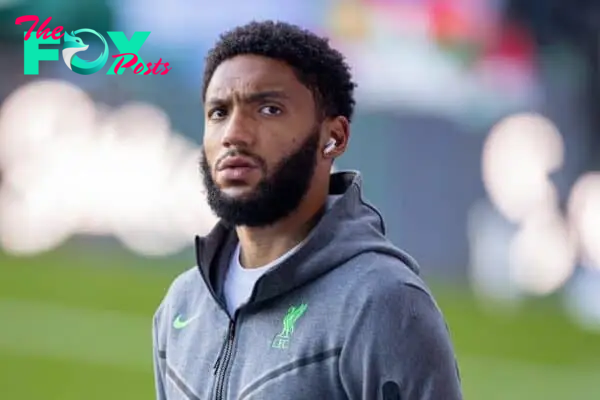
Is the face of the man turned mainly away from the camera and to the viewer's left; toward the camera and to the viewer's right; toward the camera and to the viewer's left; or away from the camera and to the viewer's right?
toward the camera and to the viewer's left

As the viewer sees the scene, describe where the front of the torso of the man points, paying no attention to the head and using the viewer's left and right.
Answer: facing the viewer and to the left of the viewer
